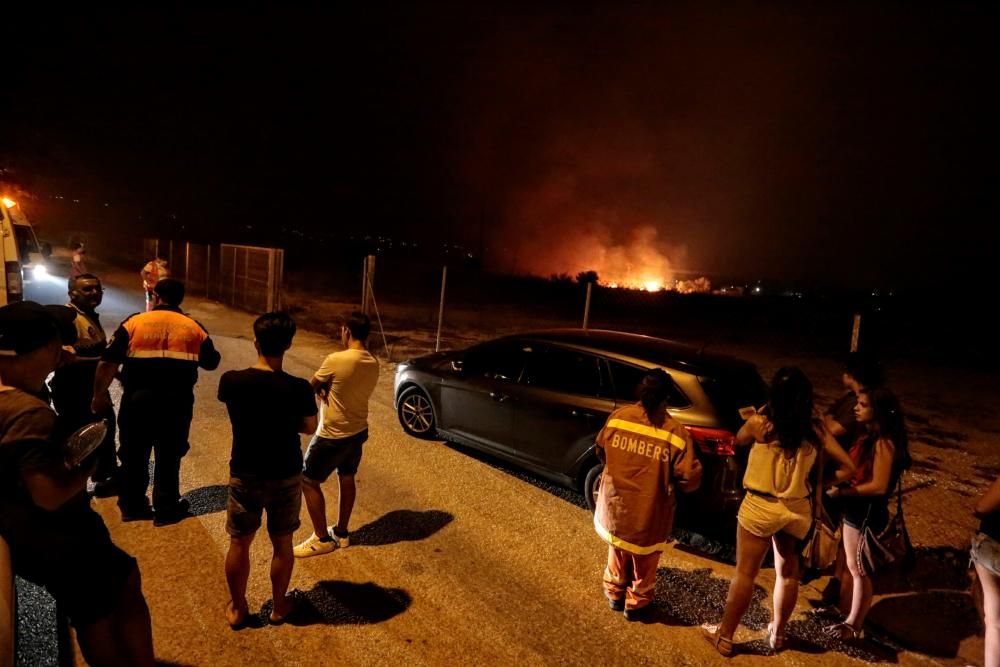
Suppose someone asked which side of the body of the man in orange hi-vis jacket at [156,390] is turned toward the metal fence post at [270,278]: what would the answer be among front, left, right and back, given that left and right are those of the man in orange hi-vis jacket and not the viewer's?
front

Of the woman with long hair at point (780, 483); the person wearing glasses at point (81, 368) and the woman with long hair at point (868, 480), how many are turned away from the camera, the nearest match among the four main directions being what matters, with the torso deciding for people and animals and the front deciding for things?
1

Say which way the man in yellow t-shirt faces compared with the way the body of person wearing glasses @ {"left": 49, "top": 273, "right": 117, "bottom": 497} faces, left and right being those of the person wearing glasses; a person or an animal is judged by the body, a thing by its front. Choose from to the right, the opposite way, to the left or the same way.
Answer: the opposite way

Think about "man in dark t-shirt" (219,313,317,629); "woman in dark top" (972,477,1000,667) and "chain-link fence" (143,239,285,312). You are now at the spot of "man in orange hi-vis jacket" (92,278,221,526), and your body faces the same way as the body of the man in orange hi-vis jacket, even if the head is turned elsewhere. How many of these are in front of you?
1

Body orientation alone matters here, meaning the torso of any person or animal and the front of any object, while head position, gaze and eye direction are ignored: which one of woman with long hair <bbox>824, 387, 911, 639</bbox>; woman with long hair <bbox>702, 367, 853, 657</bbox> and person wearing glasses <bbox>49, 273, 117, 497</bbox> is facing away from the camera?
woman with long hair <bbox>702, 367, 853, 657</bbox>

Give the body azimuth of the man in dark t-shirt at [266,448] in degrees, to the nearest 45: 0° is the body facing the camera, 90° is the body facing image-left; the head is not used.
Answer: approximately 180°

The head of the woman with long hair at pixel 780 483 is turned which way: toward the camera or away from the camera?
away from the camera

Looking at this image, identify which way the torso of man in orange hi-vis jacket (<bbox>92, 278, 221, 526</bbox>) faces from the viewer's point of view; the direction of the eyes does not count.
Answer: away from the camera

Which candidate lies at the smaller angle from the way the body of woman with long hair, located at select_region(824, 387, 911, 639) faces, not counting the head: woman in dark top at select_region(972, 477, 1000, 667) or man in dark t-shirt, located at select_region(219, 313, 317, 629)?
the man in dark t-shirt

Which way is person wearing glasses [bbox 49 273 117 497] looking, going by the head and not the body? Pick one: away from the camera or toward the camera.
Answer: toward the camera
